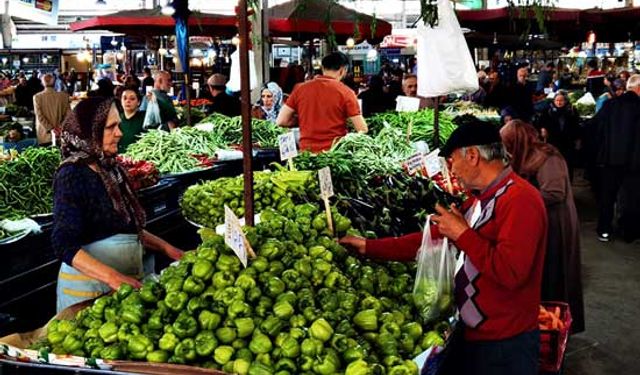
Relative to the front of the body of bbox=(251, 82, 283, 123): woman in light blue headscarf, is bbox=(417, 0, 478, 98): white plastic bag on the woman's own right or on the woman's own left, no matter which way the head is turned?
on the woman's own left

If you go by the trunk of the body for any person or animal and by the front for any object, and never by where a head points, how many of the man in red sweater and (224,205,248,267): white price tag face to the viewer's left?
1

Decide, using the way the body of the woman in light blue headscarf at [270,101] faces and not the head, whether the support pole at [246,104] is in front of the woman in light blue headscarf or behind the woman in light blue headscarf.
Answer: in front

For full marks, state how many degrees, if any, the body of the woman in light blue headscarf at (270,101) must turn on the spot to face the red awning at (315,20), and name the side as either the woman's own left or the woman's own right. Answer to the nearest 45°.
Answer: approximately 180°

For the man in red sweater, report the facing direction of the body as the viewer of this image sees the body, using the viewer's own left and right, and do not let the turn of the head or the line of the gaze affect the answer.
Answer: facing to the left of the viewer

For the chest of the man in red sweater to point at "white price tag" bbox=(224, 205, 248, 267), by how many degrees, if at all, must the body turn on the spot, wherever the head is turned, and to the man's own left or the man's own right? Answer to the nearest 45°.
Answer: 0° — they already face it

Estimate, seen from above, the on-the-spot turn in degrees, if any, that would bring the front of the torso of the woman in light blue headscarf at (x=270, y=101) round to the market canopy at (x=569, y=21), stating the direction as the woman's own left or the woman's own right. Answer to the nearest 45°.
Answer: approximately 180°

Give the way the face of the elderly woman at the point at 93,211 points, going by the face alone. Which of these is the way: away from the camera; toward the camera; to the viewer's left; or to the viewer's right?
to the viewer's right

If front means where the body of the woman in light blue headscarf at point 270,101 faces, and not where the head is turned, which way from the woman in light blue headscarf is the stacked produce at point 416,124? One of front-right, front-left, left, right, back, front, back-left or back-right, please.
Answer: left

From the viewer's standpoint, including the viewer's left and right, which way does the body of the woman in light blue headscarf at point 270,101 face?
facing the viewer and to the left of the viewer

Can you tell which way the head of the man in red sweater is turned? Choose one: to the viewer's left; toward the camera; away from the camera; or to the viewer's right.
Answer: to the viewer's left

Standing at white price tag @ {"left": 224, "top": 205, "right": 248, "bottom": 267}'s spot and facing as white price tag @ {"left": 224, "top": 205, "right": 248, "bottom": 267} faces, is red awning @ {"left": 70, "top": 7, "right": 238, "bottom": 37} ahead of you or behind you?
behind

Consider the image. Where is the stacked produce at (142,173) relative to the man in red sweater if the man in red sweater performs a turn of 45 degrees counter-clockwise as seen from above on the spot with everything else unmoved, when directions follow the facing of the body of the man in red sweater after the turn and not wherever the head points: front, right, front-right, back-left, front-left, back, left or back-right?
right

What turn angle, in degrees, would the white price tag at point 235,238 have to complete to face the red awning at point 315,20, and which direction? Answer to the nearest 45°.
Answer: approximately 135° to its left
